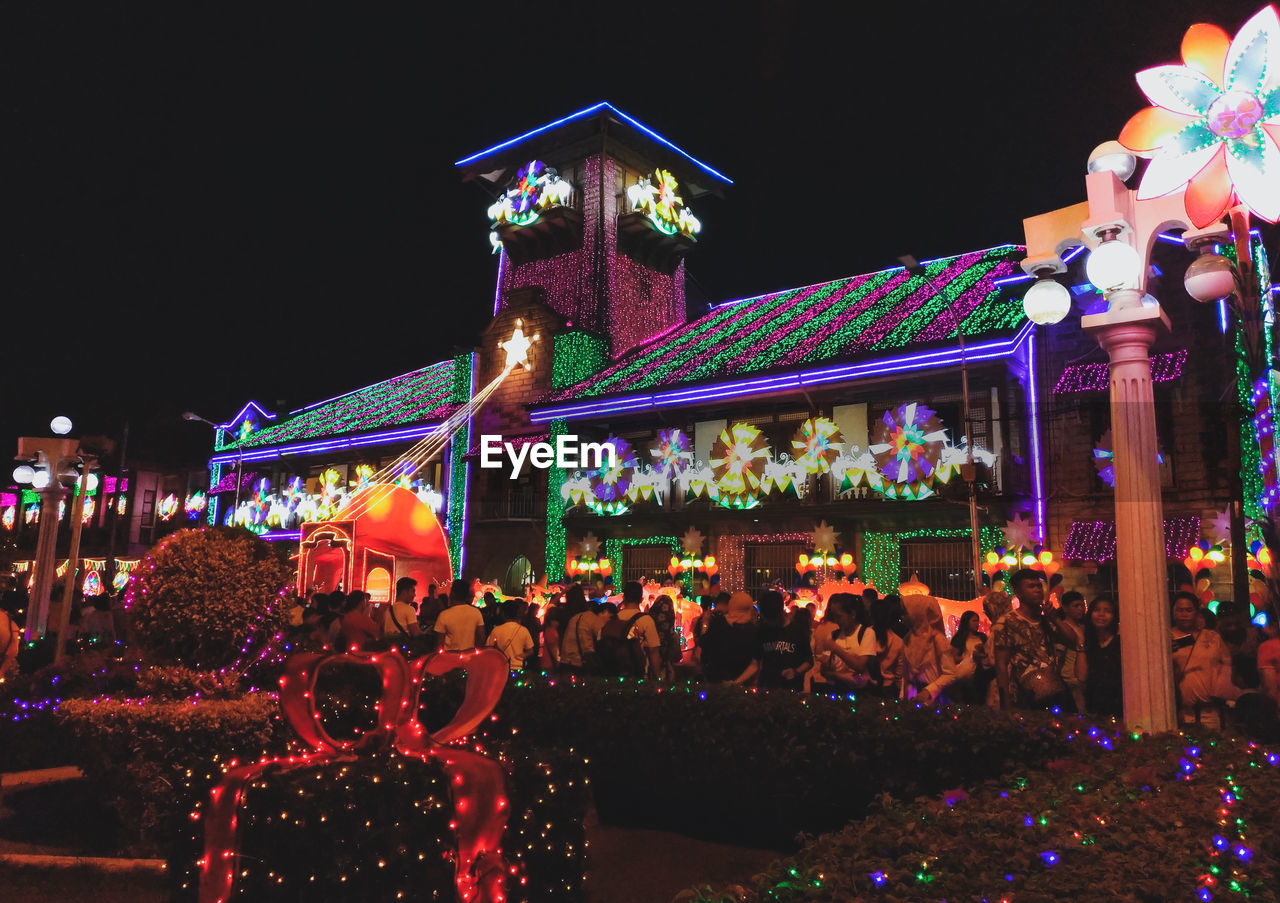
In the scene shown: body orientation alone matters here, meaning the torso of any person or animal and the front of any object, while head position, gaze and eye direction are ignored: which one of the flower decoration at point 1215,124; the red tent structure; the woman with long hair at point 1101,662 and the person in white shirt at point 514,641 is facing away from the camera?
the person in white shirt

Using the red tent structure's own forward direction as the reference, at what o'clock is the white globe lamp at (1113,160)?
The white globe lamp is roughly at 10 o'clock from the red tent structure.

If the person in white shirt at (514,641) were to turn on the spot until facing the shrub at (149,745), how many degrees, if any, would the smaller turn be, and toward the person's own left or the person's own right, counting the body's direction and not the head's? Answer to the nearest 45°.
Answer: approximately 135° to the person's own left

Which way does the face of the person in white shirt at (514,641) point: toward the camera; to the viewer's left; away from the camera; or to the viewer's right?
away from the camera

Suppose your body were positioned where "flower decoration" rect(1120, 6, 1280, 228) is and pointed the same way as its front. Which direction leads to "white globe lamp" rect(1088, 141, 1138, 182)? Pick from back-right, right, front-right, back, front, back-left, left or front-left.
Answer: back-right

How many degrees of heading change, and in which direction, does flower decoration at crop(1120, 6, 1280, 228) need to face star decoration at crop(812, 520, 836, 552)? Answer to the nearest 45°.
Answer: approximately 135° to its right

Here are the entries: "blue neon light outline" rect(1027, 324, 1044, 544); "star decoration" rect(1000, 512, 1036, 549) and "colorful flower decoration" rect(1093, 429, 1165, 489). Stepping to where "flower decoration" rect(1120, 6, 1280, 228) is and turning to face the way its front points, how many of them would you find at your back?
3

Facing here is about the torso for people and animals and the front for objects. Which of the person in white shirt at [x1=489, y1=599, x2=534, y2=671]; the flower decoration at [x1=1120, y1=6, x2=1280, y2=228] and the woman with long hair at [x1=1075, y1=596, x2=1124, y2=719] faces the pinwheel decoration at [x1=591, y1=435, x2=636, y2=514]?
the person in white shirt

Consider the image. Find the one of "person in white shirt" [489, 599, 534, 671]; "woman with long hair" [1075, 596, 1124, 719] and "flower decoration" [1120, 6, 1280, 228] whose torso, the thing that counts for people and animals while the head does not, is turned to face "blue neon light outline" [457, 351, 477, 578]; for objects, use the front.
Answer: the person in white shirt

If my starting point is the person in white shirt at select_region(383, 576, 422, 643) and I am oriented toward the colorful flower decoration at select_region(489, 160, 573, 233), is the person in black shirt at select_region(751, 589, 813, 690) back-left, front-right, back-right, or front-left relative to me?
back-right

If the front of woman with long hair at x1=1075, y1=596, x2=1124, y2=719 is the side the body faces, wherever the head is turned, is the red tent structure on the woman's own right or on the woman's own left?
on the woman's own right

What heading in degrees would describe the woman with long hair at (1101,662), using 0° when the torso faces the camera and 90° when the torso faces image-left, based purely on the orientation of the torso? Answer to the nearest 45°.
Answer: approximately 0°
